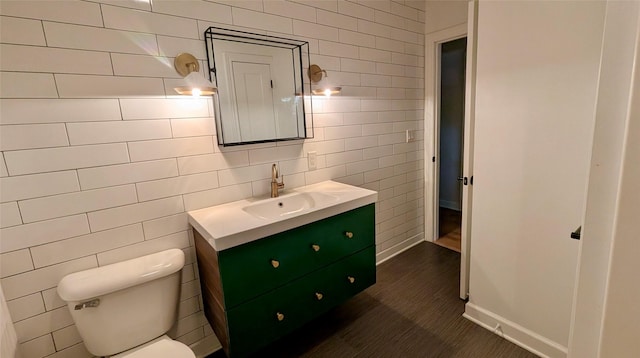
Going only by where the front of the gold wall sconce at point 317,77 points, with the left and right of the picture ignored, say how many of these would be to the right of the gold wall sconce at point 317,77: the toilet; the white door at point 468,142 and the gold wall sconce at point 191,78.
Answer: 2

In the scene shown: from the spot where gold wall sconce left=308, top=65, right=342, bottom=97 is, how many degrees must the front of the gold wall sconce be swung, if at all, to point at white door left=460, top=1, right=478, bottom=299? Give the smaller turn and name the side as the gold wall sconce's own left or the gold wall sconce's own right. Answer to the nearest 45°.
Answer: approximately 45° to the gold wall sconce's own left

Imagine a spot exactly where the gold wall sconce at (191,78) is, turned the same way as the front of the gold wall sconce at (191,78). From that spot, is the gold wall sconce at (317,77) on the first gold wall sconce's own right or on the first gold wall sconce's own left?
on the first gold wall sconce's own left

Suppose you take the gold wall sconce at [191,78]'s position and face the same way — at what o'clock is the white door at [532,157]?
The white door is roughly at 11 o'clock from the gold wall sconce.
